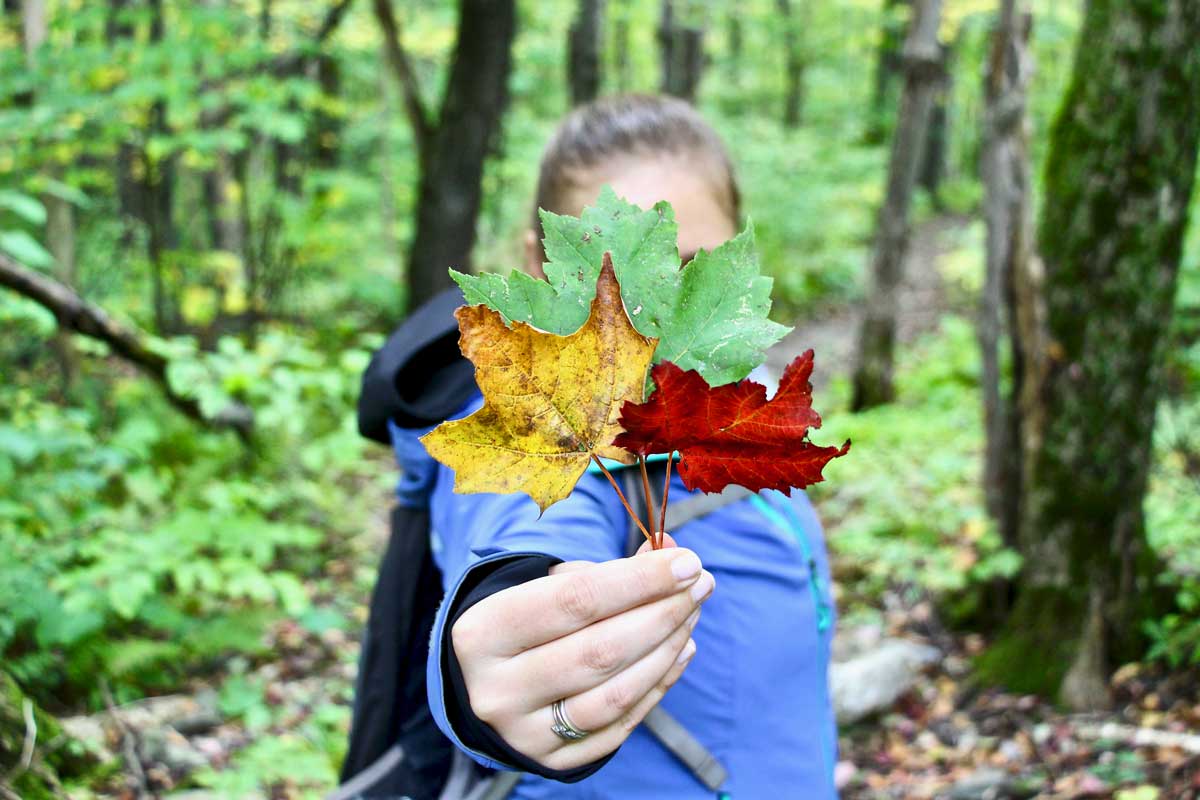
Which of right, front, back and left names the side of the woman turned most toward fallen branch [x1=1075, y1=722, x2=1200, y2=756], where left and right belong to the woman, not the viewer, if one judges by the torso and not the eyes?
left

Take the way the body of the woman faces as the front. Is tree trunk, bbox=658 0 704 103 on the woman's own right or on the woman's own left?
on the woman's own left

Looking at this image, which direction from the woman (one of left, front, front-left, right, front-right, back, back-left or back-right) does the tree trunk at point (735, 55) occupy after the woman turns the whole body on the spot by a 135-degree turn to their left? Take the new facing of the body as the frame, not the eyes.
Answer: front

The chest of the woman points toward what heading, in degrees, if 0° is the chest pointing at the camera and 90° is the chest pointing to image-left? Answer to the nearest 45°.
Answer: approximately 315°

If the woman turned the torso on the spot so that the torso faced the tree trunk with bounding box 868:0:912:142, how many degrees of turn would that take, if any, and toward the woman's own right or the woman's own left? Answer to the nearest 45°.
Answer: approximately 135° to the woman's own left

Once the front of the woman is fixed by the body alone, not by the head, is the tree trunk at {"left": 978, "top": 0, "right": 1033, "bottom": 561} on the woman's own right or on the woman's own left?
on the woman's own left

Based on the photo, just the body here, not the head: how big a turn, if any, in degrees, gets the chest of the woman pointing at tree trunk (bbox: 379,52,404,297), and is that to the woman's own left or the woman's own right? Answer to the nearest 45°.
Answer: approximately 135° to the woman's own left

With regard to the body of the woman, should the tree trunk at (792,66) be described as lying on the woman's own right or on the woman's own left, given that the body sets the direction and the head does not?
on the woman's own left

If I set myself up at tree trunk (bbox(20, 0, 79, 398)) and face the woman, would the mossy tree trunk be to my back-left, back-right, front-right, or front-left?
front-left

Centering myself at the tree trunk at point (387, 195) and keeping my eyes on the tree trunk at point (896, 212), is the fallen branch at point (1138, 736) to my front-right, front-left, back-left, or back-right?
front-right

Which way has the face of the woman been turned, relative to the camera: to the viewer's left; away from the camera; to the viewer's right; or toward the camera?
toward the camera
